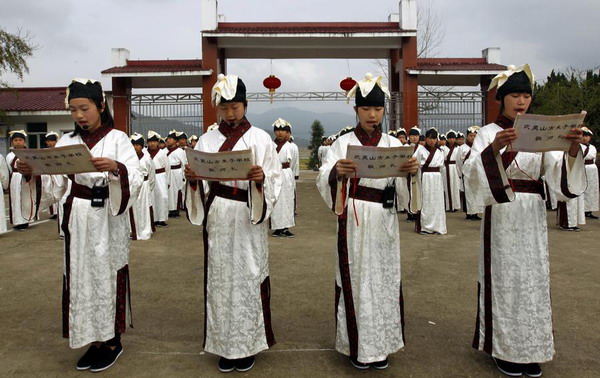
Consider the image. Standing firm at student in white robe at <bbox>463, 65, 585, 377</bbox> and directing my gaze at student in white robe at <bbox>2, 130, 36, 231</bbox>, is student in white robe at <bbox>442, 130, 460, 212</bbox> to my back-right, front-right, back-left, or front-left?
front-right

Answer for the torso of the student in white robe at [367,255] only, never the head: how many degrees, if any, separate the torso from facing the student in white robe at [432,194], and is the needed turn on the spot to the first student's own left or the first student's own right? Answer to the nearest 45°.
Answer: approximately 180°

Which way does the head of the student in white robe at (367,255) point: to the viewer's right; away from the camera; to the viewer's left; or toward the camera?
toward the camera

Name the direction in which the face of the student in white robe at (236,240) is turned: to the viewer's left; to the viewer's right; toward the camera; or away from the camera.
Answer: toward the camera

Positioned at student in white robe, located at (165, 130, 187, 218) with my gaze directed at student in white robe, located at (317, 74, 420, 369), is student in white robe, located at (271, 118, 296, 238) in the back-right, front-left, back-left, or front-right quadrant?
front-left

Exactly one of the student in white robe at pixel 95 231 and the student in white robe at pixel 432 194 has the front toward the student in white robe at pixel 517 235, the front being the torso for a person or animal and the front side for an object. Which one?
the student in white robe at pixel 432 194

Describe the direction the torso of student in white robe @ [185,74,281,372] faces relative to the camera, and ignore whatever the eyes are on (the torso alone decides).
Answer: toward the camera

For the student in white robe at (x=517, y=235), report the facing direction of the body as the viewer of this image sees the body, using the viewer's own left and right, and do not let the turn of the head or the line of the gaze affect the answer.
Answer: facing the viewer and to the right of the viewer

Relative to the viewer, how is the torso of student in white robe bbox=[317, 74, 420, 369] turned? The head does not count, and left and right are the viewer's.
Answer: facing the viewer

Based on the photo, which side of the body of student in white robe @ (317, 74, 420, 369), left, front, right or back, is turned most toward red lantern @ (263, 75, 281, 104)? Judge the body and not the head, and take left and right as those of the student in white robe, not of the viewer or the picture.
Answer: back

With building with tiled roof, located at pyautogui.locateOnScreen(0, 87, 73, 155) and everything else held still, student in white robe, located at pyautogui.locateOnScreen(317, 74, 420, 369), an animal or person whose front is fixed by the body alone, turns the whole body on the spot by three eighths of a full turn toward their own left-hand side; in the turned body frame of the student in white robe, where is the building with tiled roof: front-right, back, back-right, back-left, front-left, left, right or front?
left

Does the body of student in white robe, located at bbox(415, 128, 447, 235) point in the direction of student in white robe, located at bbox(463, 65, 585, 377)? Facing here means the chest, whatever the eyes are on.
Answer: yes

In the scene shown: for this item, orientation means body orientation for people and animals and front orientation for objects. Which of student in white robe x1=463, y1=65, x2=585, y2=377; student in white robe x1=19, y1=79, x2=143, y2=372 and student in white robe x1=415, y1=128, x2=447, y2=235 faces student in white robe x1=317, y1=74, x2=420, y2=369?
student in white robe x1=415, y1=128, x2=447, y2=235

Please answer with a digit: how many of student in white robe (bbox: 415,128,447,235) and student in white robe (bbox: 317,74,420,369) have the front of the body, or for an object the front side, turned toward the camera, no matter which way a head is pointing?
2

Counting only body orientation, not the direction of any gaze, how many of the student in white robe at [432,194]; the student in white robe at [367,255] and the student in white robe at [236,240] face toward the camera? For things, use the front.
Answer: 3

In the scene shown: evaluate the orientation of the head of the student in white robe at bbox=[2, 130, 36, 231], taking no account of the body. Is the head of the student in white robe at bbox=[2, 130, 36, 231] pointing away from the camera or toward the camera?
toward the camera
